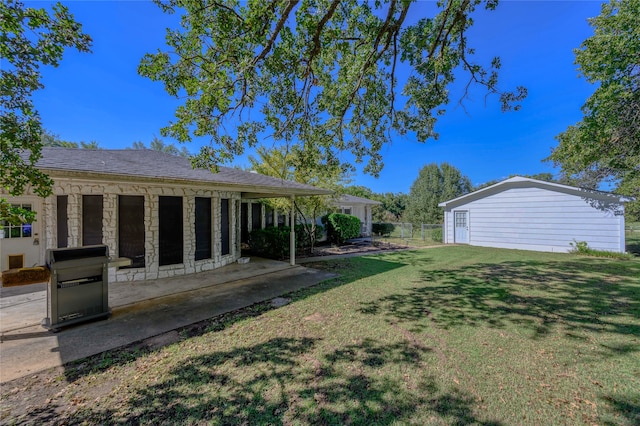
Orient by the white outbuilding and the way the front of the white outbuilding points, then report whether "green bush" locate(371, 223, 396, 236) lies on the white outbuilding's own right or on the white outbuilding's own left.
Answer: on the white outbuilding's own right

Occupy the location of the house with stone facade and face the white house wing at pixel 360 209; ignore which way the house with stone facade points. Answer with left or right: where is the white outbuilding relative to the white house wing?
right

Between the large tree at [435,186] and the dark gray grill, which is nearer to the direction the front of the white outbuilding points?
the dark gray grill

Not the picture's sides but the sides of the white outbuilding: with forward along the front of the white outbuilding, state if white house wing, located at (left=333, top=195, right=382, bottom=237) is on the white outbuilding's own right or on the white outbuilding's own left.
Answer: on the white outbuilding's own right

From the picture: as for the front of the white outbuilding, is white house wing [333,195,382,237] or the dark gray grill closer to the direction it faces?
the dark gray grill
